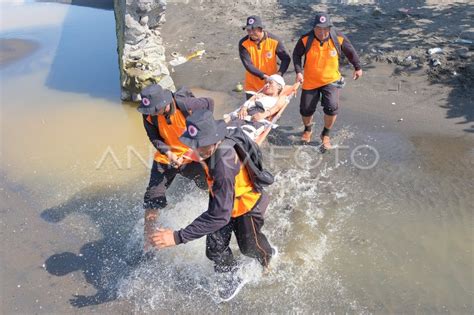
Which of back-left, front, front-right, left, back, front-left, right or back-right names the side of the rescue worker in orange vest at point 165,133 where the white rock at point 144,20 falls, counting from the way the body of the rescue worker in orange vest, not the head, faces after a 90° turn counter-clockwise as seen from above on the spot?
left

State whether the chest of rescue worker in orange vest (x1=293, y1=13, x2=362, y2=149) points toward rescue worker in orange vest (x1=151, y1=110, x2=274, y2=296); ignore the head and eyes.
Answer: yes

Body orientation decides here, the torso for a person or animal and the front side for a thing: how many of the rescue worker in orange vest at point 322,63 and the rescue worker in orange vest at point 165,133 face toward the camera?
2

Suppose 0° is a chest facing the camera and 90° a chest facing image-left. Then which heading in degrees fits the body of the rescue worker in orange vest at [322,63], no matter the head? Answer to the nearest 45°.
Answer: approximately 0°

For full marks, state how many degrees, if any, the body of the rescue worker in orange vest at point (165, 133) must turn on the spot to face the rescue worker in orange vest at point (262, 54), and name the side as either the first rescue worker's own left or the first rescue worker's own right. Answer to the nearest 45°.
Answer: approximately 135° to the first rescue worker's own left

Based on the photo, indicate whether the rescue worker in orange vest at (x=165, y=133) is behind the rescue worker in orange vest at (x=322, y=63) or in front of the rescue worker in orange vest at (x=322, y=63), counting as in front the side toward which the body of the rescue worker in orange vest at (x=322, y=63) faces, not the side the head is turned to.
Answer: in front

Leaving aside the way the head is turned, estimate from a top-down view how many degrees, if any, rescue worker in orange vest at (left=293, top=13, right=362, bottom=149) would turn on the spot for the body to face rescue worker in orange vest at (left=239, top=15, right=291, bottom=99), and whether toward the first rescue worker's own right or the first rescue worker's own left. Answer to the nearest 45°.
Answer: approximately 90° to the first rescue worker's own right
